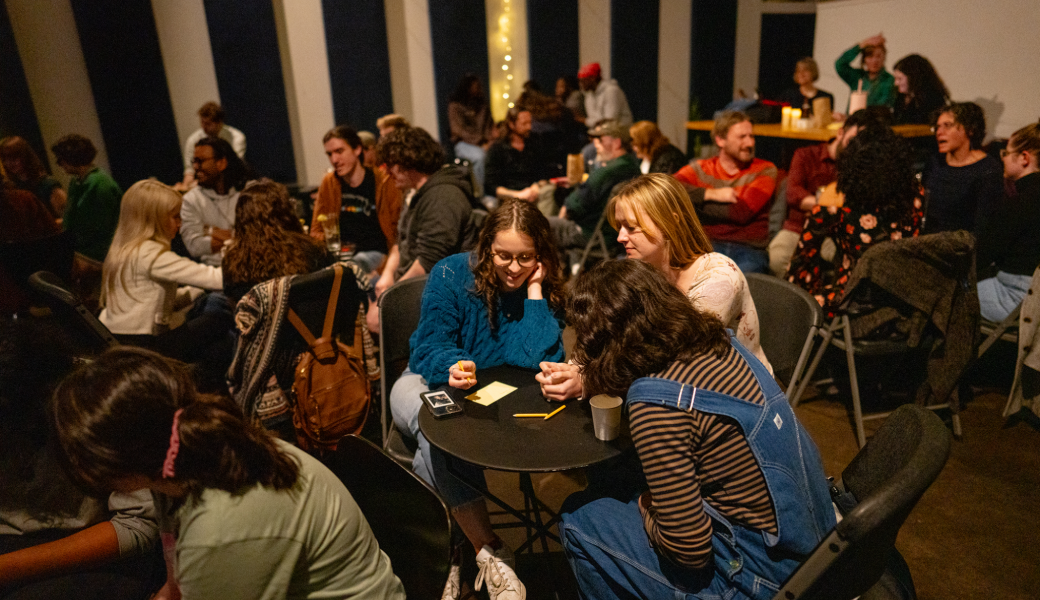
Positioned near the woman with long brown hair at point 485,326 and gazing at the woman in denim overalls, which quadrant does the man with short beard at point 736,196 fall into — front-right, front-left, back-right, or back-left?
back-left

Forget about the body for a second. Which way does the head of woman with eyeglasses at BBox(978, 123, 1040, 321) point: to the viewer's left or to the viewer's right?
to the viewer's left

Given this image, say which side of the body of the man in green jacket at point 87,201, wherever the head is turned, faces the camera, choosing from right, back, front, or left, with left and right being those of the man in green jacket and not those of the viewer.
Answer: left

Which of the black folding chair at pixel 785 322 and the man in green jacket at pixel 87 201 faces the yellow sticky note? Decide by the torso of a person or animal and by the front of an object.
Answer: the black folding chair

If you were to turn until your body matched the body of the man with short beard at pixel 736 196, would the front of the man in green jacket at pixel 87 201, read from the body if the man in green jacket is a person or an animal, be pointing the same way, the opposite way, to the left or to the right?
to the right

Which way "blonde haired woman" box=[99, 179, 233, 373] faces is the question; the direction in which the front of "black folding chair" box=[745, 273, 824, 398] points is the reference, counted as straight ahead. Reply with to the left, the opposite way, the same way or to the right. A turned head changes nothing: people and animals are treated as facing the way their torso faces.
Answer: the opposite way

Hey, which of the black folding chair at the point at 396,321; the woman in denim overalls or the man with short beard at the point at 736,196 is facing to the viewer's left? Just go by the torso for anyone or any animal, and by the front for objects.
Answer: the woman in denim overalls

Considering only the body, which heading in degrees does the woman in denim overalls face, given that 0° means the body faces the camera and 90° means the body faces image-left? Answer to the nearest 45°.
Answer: approximately 90°

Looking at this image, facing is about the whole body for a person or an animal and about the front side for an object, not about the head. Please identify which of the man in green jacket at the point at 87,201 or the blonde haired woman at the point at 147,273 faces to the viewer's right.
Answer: the blonde haired woman

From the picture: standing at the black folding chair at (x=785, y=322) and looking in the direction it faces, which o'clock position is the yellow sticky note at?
The yellow sticky note is roughly at 12 o'clock from the black folding chair.

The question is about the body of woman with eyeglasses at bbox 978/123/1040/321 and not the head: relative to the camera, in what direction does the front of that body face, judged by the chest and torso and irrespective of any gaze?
to the viewer's left

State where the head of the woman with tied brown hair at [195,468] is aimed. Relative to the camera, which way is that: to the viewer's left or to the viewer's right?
to the viewer's left

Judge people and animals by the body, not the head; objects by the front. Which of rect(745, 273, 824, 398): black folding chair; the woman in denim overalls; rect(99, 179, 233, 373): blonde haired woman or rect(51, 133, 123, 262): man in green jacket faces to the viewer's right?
the blonde haired woman

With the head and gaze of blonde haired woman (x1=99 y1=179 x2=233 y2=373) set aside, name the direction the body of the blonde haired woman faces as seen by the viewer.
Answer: to the viewer's right

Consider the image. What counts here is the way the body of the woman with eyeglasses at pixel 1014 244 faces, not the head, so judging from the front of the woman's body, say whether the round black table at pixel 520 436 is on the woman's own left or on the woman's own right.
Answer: on the woman's own left

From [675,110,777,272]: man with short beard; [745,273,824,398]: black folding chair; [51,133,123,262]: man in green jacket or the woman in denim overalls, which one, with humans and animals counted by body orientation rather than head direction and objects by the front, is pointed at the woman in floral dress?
the man with short beard

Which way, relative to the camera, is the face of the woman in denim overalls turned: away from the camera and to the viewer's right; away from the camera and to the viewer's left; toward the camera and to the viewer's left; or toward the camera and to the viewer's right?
away from the camera and to the viewer's left

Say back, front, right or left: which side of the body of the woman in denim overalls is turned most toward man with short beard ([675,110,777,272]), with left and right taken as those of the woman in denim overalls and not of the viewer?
right
